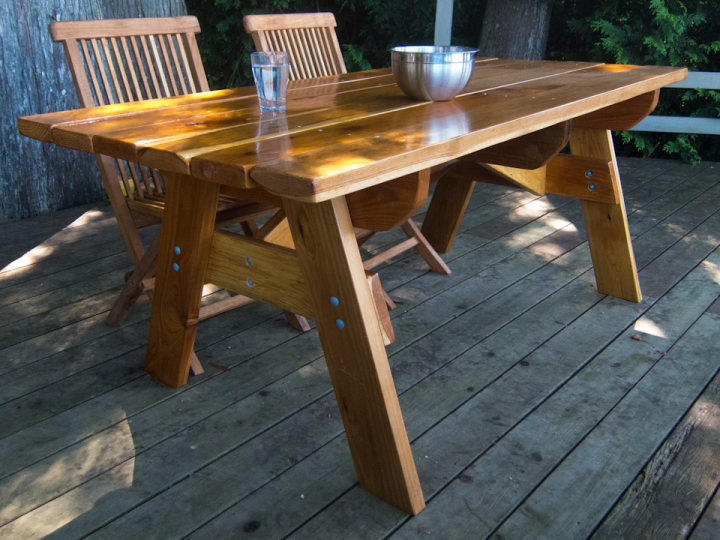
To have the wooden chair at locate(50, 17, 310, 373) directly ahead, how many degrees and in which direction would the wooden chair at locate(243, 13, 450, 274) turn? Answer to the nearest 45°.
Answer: approximately 90° to its right

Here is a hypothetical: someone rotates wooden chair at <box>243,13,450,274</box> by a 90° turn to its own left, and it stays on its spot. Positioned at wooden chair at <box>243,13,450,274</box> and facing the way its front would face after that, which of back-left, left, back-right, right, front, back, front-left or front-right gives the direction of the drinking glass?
back-right

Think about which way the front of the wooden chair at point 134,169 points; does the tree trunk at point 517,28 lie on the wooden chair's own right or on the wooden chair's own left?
on the wooden chair's own left

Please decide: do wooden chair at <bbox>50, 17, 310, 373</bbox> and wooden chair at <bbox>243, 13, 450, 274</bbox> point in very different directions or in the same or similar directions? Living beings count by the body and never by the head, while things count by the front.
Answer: same or similar directions

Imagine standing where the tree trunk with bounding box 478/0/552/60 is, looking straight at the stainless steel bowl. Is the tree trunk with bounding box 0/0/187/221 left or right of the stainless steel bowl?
right

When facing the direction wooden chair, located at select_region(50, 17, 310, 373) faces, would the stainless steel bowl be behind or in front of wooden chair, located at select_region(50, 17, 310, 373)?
in front

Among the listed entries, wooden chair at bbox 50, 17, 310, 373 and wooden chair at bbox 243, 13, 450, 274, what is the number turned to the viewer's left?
0

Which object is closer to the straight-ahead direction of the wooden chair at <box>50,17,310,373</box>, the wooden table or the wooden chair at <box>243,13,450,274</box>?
the wooden table

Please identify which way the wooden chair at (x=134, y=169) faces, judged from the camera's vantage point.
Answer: facing the viewer and to the right of the viewer
